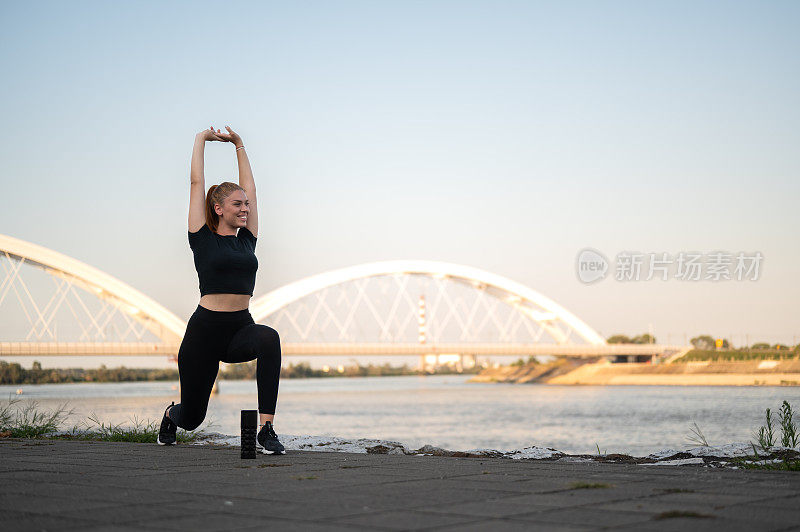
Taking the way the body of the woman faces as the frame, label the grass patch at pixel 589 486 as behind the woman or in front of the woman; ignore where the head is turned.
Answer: in front

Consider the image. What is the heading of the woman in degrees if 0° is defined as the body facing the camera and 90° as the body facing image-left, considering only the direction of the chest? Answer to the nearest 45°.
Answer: approximately 315°

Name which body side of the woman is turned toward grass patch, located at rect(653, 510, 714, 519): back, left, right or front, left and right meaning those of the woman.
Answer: front

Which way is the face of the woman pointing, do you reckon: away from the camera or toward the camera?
toward the camera

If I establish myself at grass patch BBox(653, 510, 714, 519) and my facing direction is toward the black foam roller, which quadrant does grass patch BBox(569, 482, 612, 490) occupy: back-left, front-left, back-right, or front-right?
front-right
